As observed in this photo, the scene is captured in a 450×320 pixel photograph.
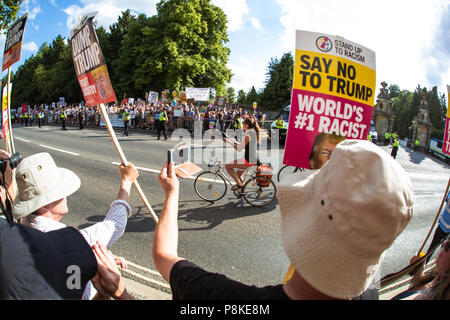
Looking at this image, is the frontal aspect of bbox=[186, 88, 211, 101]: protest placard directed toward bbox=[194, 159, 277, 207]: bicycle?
yes

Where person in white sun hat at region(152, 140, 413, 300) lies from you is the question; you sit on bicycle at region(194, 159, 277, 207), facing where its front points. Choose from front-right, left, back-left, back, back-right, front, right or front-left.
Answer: left

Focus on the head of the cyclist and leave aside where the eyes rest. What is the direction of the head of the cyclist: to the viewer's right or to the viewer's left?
to the viewer's left

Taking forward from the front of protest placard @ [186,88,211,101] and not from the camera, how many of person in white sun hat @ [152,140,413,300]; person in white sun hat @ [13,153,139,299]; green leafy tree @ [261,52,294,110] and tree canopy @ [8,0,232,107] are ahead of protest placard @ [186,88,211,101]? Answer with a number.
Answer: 2

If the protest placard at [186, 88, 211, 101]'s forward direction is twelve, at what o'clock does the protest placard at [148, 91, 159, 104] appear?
the protest placard at [148, 91, 159, 104] is roughly at 4 o'clock from the protest placard at [186, 88, 211, 101].

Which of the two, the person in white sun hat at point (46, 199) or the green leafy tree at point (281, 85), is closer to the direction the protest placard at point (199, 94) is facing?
the person in white sun hat

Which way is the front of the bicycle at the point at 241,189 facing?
to the viewer's left

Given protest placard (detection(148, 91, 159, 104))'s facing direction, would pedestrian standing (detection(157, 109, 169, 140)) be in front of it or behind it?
in front

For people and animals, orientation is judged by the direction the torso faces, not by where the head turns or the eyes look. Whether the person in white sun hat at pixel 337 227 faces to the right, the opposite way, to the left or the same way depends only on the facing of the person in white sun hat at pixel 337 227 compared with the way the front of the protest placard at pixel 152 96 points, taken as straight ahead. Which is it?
the opposite way
